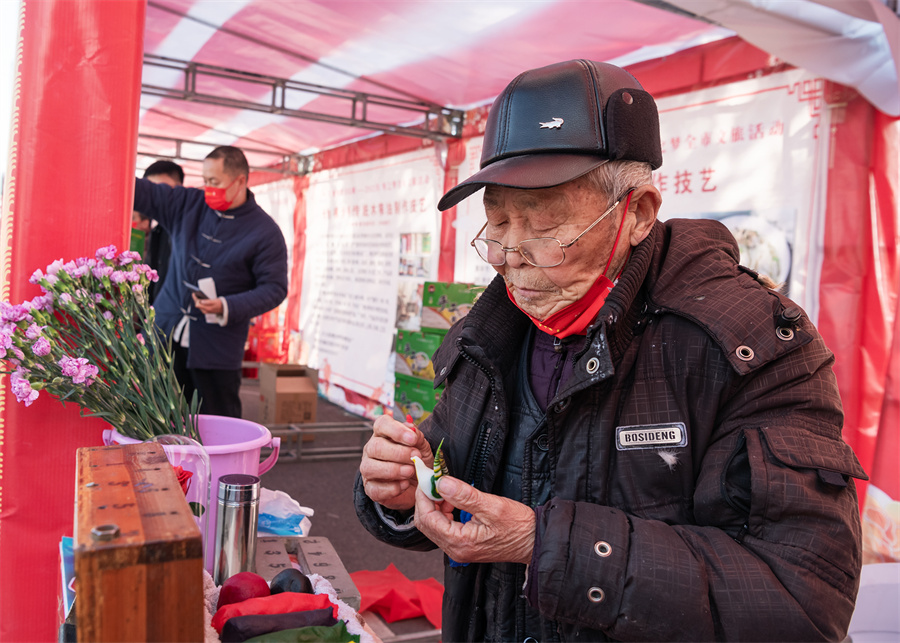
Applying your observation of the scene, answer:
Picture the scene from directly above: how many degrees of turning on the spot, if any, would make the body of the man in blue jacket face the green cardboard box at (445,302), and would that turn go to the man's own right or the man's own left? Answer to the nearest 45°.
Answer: approximately 180°

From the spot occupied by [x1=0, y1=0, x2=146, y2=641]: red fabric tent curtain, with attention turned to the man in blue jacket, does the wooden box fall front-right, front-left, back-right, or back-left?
back-right

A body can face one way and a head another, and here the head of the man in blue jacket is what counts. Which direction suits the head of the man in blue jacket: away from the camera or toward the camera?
toward the camera

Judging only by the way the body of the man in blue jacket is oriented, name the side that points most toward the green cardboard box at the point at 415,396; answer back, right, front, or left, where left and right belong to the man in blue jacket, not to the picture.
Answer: back

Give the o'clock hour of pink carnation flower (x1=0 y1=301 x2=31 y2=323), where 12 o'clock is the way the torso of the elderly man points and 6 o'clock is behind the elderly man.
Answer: The pink carnation flower is roughly at 2 o'clock from the elderly man.

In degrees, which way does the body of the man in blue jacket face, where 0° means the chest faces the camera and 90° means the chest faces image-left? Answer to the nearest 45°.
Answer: approximately 45°

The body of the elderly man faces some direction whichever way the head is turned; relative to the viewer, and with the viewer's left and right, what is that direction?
facing the viewer and to the left of the viewer

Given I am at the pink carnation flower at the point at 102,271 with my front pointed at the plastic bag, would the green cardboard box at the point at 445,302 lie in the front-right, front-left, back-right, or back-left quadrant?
front-left

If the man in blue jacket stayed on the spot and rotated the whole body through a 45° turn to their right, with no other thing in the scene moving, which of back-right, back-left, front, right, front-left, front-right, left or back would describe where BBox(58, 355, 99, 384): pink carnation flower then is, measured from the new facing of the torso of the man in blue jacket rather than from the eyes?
left

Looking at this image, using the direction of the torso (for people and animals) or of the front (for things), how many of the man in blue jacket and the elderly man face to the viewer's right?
0

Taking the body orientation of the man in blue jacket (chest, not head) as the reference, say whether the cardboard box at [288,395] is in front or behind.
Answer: behind

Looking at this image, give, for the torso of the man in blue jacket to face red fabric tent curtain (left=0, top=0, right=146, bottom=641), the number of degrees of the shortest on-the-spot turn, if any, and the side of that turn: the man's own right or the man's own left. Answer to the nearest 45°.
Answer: approximately 45° to the man's own left

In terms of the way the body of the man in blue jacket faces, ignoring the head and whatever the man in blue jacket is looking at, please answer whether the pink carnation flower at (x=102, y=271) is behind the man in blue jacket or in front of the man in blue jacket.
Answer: in front

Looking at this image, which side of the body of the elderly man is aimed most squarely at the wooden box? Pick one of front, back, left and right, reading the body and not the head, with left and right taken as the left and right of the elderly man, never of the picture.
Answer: front

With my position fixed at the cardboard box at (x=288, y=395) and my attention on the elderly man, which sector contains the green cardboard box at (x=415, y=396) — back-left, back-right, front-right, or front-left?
front-left

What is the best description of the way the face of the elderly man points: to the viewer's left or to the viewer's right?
to the viewer's left
